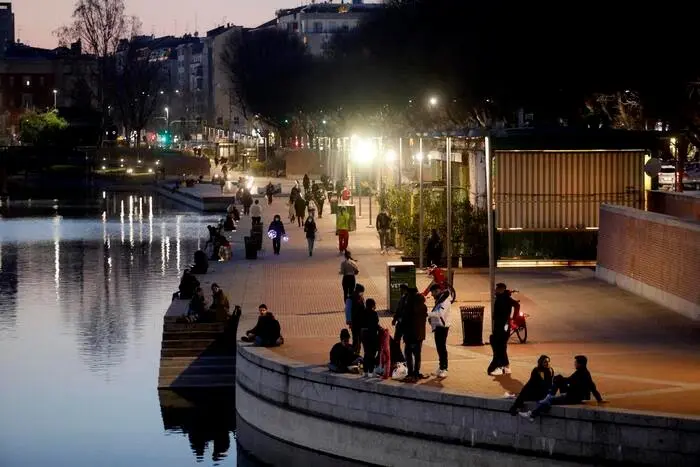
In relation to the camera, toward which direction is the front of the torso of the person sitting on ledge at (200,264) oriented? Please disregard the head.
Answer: to the viewer's left

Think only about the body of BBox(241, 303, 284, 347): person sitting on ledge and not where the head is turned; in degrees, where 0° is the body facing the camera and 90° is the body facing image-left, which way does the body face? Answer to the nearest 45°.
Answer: approximately 45°

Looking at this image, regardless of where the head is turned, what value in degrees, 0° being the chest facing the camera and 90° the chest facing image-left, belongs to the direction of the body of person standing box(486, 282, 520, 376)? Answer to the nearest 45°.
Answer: approximately 45°

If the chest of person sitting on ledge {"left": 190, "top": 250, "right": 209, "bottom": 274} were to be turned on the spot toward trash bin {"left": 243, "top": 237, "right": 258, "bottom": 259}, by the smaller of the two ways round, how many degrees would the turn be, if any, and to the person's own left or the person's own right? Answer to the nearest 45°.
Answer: approximately 90° to the person's own right

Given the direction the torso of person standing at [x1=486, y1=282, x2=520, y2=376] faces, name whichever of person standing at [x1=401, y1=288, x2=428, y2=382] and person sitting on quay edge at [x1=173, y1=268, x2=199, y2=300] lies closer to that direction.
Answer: the person standing

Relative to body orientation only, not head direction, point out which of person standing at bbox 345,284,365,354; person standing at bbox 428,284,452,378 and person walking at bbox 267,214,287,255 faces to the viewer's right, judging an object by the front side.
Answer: person standing at bbox 345,284,365,354

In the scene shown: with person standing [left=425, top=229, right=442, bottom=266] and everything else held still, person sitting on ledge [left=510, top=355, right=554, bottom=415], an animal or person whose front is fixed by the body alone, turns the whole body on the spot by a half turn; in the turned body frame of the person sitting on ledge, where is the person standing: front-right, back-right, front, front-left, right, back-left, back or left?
front-left

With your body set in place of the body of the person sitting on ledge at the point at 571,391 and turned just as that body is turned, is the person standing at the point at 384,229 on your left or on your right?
on your right

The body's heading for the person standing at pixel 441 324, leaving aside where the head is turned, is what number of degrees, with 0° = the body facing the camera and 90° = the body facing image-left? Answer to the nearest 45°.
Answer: approximately 90°
